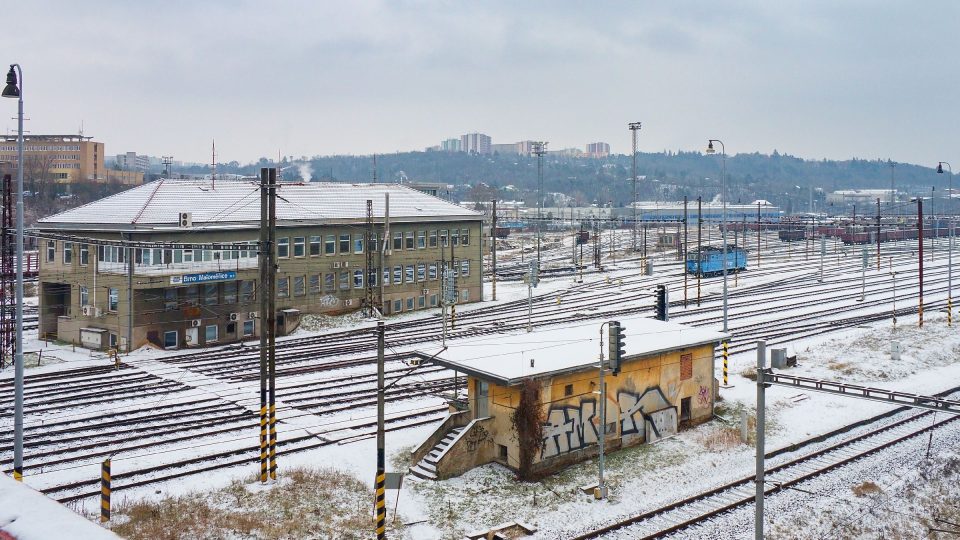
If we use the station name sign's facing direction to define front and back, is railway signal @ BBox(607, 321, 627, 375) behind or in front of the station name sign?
in front

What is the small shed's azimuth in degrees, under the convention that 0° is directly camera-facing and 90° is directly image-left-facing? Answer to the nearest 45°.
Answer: approximately 45°

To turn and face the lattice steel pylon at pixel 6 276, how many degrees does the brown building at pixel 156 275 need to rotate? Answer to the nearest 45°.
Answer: approximately 90° to its right

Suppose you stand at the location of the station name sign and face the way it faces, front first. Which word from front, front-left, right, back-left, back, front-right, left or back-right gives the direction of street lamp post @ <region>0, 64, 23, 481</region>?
front-right

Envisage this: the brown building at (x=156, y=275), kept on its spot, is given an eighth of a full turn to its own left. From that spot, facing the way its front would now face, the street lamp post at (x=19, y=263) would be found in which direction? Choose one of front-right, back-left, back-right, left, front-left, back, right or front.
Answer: right

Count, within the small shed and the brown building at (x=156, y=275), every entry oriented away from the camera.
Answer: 0

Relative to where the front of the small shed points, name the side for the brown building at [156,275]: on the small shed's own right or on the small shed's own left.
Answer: on the small shed's own right

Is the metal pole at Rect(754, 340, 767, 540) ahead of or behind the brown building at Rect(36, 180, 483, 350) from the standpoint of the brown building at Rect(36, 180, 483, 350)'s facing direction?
ahead

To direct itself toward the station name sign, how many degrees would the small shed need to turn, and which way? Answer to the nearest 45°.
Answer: approximately 90° to its right

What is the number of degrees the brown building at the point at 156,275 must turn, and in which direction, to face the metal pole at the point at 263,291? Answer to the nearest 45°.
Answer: approximately 45° to its right

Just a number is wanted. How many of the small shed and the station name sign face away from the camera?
0
